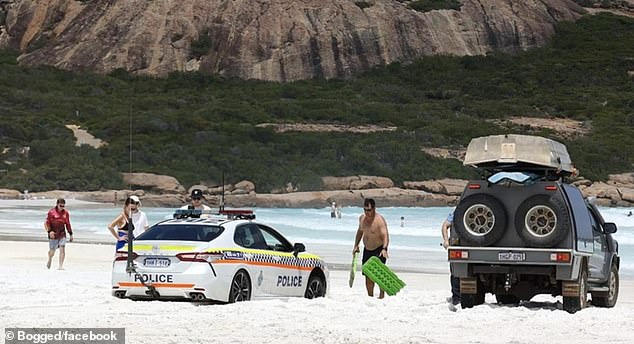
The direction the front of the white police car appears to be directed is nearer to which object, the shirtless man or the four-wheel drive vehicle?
the shirtless man

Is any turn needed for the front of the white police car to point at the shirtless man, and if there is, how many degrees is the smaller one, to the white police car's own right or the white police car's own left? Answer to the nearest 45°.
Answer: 0° — it already faces them

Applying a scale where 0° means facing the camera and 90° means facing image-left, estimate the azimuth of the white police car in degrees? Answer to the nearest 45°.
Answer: approximately 225°

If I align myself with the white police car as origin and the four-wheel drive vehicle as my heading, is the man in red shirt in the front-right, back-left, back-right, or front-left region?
back-left

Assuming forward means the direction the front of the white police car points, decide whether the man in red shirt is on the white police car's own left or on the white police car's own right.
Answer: on the white police car's own left

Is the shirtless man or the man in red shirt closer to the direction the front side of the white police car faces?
the shirtless man

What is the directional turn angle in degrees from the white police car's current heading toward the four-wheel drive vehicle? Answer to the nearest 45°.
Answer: approximately 45° to its right
